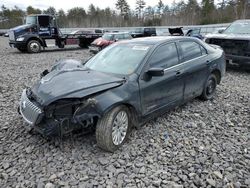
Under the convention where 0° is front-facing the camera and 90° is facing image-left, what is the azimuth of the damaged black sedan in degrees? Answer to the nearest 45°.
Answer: approximately 45°

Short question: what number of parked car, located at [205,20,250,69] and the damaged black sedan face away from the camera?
0

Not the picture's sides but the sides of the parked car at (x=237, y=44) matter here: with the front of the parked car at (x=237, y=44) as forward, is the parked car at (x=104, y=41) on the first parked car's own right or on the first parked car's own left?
on the first parked car's own right

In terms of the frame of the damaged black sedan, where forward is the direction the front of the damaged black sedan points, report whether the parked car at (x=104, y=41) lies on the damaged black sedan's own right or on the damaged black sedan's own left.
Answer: on the damaged black sedan's own right

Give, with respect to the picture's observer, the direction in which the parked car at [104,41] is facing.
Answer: facing the viewer and to the left of the viewer

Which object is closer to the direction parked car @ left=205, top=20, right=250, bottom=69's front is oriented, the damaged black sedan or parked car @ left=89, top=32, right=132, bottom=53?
the damaged black sedan

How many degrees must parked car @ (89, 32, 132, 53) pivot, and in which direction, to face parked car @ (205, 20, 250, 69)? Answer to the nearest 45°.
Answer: approximately 90° to its left

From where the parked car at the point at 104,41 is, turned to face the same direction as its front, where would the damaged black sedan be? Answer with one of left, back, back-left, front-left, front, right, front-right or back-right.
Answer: front-left

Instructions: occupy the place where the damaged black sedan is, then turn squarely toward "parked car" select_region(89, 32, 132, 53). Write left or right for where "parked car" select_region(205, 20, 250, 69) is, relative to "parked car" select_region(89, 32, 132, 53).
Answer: right

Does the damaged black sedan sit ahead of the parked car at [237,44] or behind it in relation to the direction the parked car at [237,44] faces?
ahead

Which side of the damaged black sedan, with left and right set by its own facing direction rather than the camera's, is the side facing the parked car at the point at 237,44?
back
